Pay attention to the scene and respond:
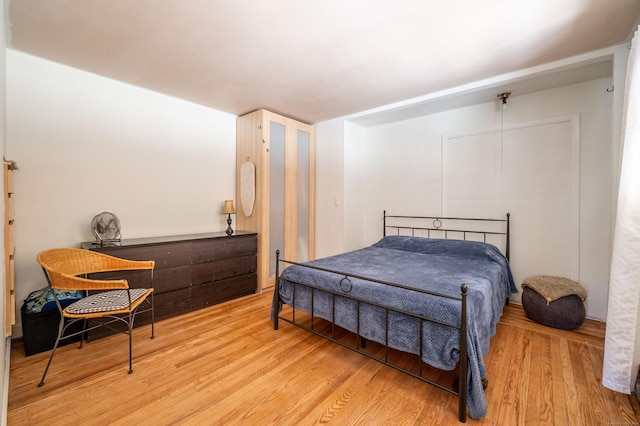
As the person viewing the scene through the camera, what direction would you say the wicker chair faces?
facing to the right of the viewer

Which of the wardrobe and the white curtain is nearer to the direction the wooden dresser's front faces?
the white curtain

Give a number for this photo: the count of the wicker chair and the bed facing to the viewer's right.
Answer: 1

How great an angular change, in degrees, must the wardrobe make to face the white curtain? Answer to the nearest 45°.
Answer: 0° — it already faces it

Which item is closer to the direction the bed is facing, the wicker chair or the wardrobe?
the wicker chair

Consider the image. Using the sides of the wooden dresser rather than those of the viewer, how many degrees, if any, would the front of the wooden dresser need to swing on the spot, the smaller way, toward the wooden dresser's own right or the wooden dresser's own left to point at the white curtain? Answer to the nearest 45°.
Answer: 0° — it already faces it

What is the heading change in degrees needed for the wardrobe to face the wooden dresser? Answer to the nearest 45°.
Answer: approximately 90° to its right

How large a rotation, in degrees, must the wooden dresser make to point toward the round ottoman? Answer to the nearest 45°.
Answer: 0° — it already faces it

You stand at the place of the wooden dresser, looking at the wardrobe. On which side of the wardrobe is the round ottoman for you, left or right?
right

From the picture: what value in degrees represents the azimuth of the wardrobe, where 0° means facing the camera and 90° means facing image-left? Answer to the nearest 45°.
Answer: approximately 315°
